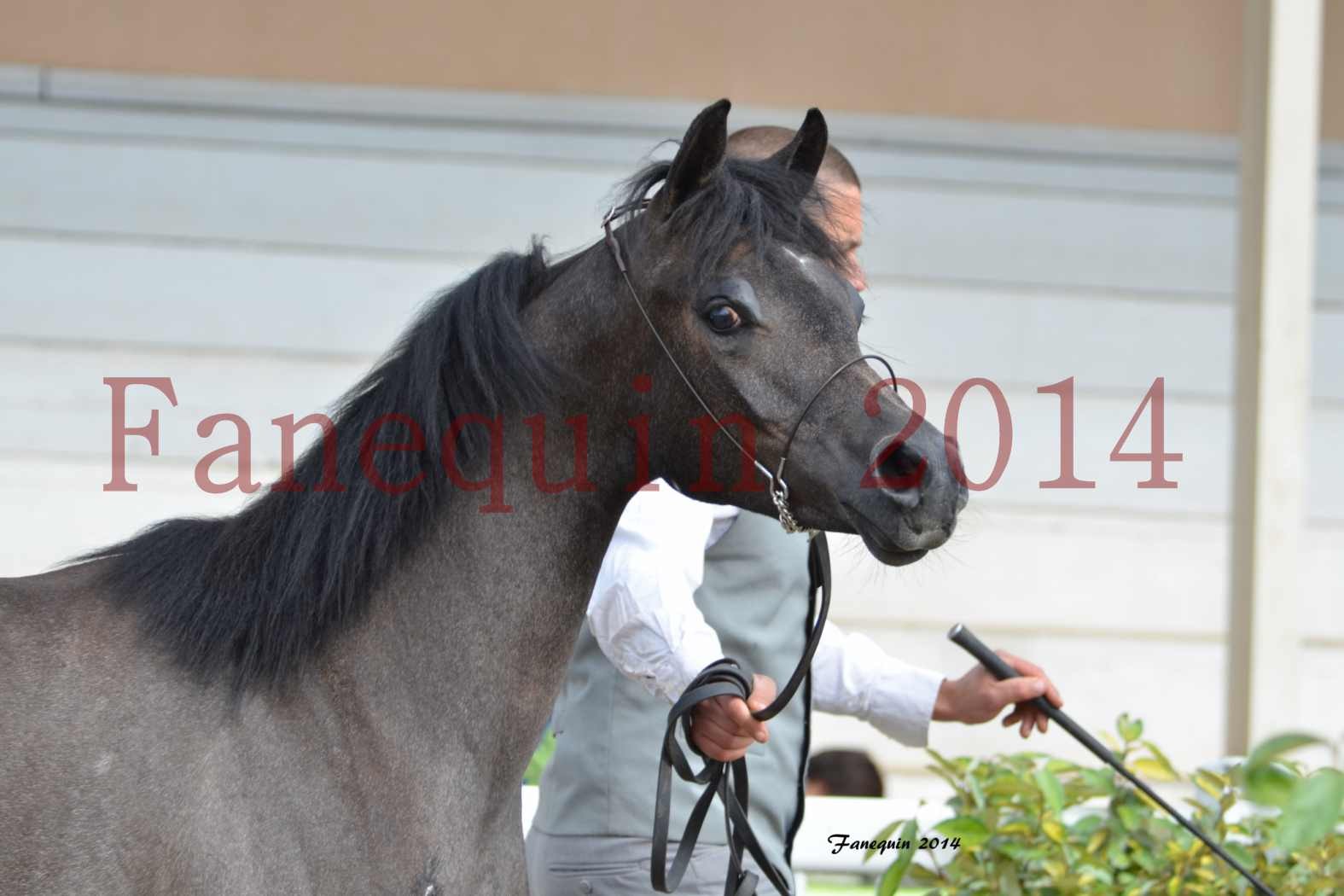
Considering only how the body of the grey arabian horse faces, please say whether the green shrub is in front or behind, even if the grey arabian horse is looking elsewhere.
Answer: in front

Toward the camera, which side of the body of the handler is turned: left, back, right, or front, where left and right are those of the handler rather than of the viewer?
right

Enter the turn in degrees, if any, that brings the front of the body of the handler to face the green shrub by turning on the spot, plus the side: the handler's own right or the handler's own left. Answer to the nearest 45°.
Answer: approximately 45° to the handler's own left

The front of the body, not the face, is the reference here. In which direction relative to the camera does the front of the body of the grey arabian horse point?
to the viewer's right

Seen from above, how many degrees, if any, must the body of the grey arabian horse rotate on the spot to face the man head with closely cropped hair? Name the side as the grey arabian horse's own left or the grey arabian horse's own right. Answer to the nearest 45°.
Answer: approximately 45° to the grey arabian horse's own left

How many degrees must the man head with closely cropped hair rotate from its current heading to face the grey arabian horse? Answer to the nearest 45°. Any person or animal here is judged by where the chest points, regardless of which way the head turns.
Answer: approximately 135° to its right

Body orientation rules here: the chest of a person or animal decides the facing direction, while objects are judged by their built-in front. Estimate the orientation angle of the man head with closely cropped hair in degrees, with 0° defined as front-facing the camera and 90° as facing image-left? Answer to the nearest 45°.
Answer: approximately 270°

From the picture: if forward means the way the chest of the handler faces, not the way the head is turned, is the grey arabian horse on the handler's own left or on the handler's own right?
on the handler's own right

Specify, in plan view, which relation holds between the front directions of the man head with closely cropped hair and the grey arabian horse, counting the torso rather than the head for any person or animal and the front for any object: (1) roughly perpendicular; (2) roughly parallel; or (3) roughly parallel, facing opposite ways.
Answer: roughly parallel
